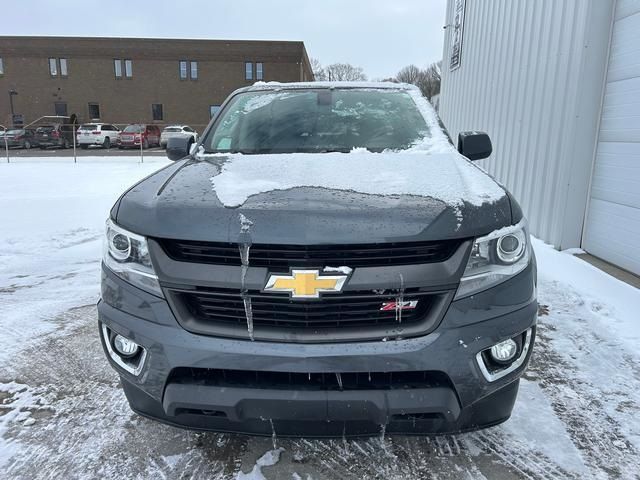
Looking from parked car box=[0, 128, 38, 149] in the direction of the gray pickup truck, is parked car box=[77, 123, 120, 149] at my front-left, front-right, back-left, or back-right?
front-left

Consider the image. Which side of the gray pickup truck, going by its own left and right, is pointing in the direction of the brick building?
back

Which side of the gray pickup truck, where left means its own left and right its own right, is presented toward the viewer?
front

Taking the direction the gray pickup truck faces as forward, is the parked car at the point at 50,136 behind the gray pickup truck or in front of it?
behind

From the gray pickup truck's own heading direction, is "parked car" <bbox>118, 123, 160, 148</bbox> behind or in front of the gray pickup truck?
behind

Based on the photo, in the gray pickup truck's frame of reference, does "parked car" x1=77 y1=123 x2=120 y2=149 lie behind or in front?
behind

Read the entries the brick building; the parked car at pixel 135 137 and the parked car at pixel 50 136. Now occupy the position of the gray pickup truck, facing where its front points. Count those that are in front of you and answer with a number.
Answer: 0
